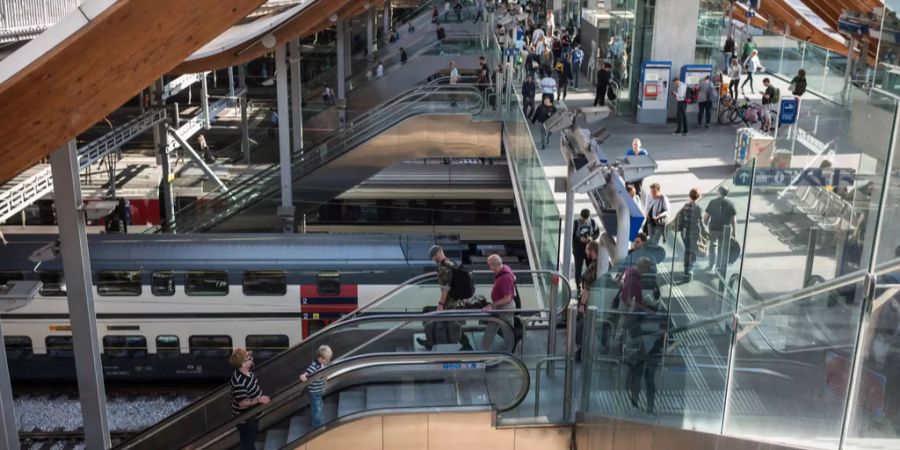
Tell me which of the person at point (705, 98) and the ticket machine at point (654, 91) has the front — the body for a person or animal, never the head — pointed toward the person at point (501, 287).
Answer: the ticket machine

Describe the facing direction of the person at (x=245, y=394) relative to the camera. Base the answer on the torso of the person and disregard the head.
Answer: to the viewer's right

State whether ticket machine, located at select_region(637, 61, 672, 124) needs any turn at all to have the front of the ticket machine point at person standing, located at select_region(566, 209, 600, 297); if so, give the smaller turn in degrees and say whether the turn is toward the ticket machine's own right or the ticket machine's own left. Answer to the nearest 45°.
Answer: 0° — it already faces them

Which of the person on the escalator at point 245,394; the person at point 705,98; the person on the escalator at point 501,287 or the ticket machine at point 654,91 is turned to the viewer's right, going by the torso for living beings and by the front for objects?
the person on the escalator at point 245,394

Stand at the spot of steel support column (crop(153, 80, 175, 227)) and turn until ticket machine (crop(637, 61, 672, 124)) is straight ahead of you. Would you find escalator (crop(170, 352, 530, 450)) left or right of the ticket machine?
right

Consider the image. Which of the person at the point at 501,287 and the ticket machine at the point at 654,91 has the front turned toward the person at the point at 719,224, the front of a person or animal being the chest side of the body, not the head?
the ticket machine

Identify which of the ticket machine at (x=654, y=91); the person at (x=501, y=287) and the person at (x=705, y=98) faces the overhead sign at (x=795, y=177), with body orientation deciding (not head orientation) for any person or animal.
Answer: the ticket machine

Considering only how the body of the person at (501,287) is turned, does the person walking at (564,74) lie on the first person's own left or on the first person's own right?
on the first person's own right

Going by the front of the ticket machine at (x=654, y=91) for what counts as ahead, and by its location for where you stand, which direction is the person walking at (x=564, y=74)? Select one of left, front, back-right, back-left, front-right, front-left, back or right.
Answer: back-right
